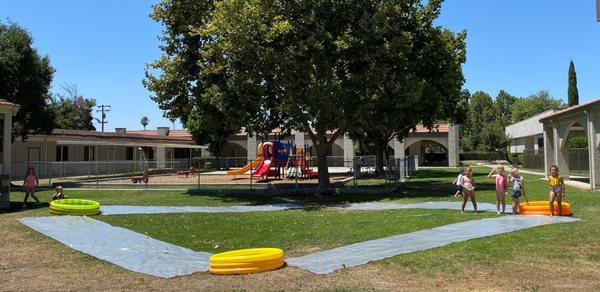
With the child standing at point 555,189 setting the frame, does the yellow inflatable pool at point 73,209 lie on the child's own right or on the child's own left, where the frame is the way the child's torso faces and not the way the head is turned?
on the child's own right

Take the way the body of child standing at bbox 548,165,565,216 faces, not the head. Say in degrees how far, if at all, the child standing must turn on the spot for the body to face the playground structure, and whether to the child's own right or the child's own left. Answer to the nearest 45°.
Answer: approximately 135° to the child's own right

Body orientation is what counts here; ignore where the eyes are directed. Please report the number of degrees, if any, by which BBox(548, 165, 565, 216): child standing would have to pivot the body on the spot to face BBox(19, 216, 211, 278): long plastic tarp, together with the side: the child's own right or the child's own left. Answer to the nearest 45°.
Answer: approximately 45° to the child's own right

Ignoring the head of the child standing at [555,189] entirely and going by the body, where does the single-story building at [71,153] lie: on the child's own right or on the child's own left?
on the child's own right

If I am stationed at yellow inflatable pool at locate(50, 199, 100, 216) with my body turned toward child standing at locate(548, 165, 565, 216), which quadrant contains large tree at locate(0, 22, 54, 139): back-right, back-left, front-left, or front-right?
back-left

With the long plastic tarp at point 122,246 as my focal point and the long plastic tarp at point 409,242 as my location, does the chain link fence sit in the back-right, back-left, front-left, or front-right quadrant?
front-right

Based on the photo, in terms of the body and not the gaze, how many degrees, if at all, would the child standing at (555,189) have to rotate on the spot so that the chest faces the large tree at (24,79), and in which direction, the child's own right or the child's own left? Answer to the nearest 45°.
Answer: approximately 90° to the child's own right

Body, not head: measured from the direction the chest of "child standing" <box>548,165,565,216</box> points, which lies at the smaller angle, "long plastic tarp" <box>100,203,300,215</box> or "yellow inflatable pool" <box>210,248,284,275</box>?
the yellow inflatable pool

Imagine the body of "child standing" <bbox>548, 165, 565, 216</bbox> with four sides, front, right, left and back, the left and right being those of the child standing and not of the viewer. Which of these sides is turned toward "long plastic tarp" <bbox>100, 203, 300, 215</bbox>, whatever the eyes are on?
right

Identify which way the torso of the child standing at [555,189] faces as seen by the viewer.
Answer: toward the camera
